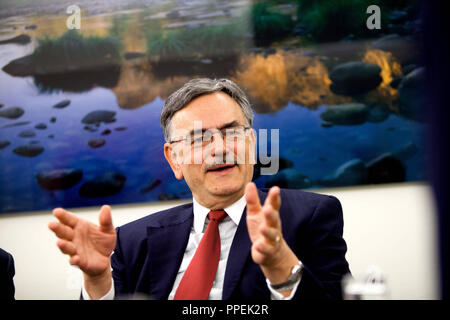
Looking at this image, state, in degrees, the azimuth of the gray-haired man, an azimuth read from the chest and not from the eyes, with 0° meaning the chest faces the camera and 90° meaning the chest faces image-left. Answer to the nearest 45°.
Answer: approximately 0°
